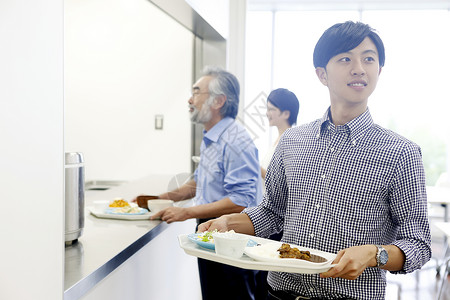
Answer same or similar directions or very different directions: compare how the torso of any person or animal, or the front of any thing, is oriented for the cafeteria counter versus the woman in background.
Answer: very different directions

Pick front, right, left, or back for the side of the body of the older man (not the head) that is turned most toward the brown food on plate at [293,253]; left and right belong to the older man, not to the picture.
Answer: left

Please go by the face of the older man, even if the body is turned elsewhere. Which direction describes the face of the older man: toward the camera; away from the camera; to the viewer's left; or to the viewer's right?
to the viewer's left

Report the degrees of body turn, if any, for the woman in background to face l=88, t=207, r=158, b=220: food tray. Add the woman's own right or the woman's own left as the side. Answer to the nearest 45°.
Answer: approximately 45° to the woman's own left

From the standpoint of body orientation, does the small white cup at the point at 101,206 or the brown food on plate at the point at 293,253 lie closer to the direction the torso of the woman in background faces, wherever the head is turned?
the small white cup

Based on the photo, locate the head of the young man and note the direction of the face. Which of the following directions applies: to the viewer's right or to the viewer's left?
to the viewer's right

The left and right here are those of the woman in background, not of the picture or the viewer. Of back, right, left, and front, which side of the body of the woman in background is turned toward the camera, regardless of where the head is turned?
left

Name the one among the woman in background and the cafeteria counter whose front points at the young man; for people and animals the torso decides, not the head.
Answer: the cafeteria counter

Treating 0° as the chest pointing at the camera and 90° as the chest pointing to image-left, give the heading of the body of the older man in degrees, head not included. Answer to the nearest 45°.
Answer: approximately 90°

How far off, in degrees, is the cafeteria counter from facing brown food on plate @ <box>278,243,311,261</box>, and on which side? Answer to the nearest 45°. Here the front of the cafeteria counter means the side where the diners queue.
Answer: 0° — it already faces it
